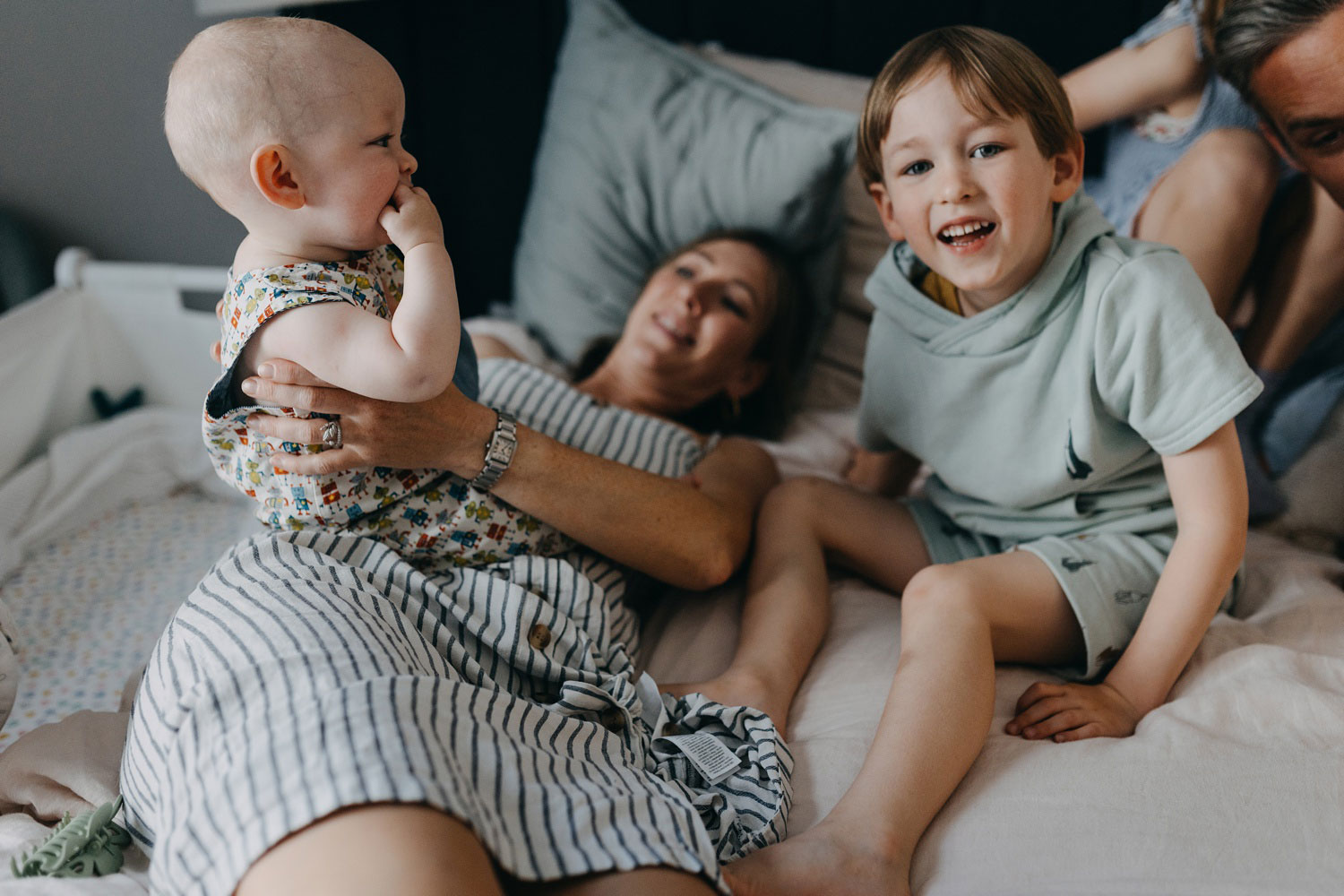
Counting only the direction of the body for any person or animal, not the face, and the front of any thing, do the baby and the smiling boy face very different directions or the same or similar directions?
very different directions

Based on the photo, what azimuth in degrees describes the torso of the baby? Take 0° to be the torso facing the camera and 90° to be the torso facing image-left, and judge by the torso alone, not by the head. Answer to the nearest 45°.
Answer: approximately 270°

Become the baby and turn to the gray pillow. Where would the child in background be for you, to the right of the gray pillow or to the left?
right

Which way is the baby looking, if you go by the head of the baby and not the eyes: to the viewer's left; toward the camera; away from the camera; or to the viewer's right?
to the viewer's right

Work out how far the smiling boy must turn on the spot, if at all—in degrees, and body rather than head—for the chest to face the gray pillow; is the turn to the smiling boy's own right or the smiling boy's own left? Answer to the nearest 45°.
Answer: approximately 90° to the smiling boy's own right

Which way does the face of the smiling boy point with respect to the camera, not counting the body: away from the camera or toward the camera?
toward the camera

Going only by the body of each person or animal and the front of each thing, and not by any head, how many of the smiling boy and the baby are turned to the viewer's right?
1
